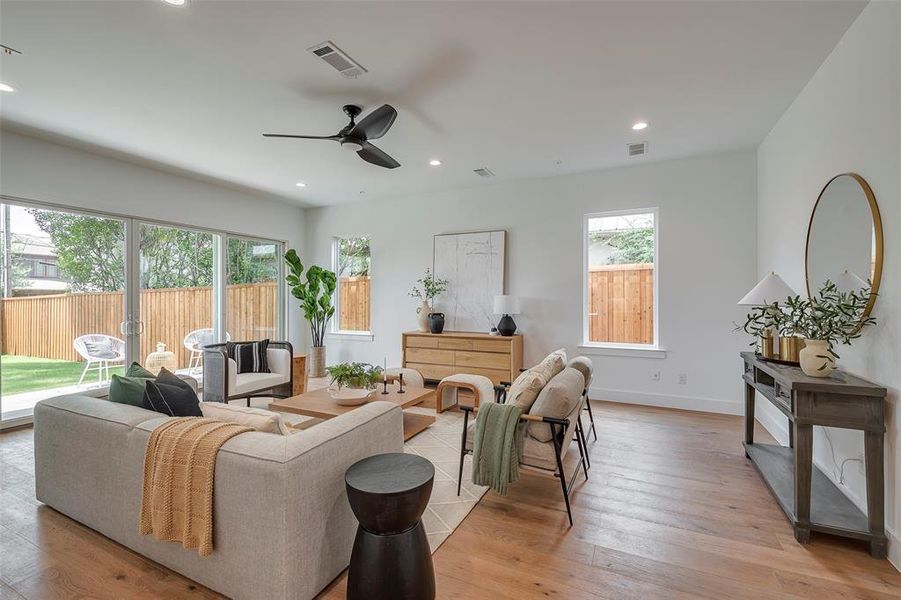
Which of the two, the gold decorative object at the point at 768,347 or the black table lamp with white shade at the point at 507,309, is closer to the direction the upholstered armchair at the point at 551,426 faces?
the black table lamp with white shade

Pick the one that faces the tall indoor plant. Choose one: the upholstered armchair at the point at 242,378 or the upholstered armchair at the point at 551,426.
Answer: the upholstered armchair at the point at 551,426

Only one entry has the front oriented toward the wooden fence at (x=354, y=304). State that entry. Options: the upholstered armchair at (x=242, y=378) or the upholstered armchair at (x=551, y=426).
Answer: the upholstered armchair at (x=551, y=426)

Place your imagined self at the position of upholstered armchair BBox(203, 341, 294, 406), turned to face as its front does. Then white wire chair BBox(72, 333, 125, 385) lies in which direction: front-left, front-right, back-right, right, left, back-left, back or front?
back

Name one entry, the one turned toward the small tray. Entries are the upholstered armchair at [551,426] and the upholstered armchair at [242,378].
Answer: the upholstered armchair at [242,378]

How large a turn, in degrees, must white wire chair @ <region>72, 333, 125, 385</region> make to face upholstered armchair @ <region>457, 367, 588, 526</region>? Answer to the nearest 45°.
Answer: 0° — it already faces it

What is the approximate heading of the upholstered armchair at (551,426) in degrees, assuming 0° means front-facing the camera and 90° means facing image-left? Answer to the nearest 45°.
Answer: approximately 135°

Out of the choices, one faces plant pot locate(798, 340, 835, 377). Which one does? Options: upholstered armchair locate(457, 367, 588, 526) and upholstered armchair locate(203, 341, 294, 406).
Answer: upholstered armchair locate(203, 341, 294, 406)

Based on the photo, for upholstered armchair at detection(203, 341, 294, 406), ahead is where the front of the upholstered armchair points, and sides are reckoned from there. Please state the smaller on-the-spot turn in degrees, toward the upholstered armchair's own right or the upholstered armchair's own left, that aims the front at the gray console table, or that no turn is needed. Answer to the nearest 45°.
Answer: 0° — it already faces it

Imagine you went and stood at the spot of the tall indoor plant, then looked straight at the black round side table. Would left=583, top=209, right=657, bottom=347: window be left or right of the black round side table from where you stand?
left

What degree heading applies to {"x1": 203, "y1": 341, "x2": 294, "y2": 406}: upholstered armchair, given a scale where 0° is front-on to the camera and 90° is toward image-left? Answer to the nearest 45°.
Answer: approximately 315°

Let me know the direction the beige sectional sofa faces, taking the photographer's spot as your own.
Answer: facing away from the viewer and to the right of the viewer

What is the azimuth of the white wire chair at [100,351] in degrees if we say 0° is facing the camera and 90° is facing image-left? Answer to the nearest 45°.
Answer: approximately 315°
